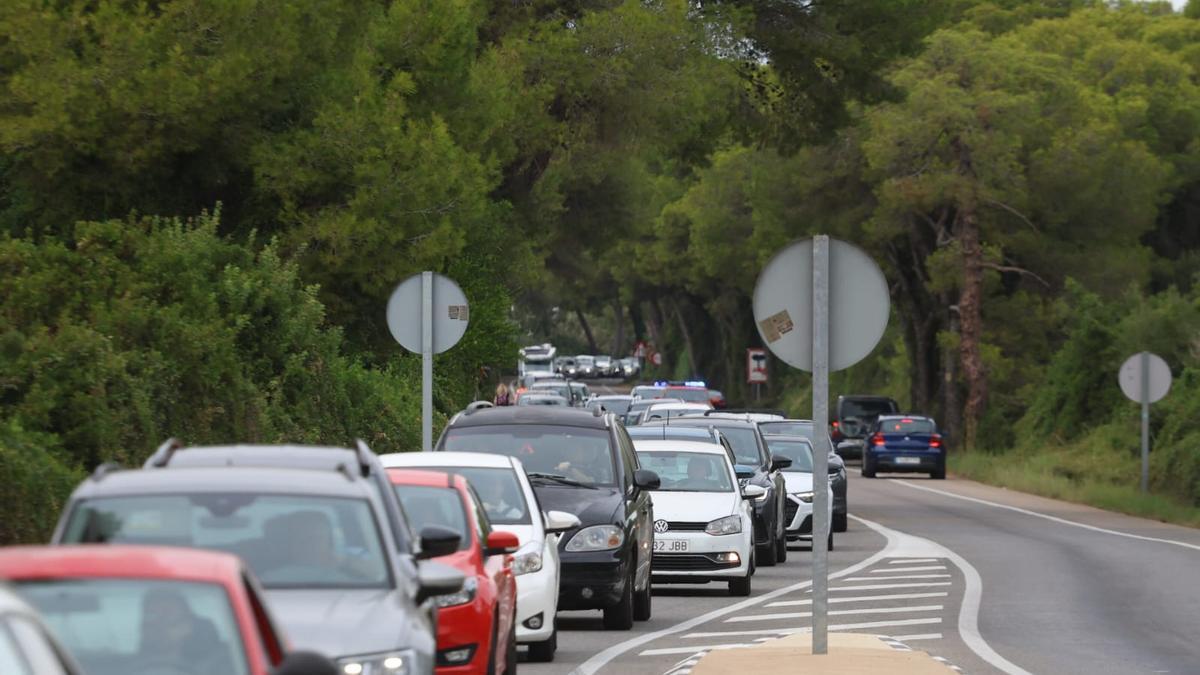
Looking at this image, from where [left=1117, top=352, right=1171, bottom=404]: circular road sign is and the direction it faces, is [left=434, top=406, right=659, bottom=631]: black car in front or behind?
behind

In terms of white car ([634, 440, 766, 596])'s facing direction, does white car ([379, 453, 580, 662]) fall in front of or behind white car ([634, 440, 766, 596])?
in front

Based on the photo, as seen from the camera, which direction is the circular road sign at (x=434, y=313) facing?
away from the camera

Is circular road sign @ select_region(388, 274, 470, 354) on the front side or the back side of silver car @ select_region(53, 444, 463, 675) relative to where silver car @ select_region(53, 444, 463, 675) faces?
on the back side

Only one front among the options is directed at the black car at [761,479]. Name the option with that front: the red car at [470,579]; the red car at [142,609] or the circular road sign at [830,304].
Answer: the circular road sign

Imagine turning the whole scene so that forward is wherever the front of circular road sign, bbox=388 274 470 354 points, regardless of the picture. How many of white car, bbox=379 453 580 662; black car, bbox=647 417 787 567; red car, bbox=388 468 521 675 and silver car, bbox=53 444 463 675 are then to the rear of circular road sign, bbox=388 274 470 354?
3

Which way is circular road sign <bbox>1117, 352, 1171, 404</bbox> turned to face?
away from the camera

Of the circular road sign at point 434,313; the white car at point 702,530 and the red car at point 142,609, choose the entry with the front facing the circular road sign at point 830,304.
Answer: the white car

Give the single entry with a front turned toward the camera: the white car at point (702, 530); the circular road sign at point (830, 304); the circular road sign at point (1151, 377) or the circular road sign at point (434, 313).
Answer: the white car

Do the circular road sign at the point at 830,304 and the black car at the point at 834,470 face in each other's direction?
yes

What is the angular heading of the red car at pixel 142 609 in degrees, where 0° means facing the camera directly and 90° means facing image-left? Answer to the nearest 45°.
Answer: approximately 0°
